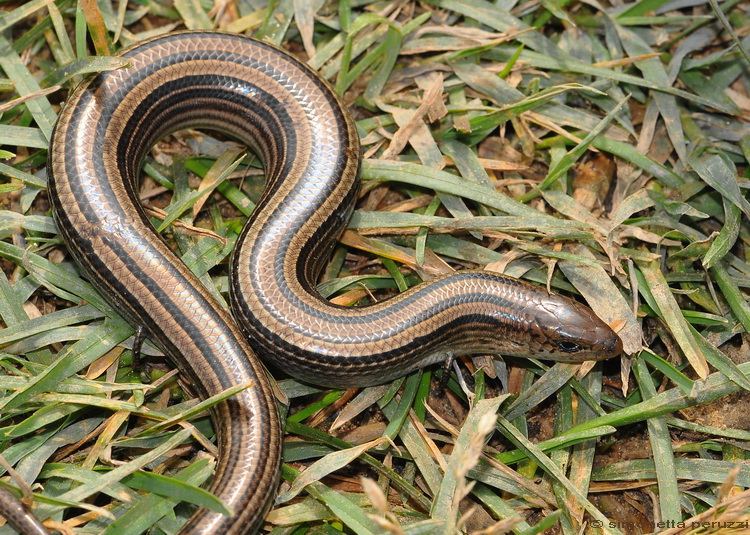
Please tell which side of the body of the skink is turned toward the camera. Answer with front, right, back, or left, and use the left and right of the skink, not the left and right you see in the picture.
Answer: right
